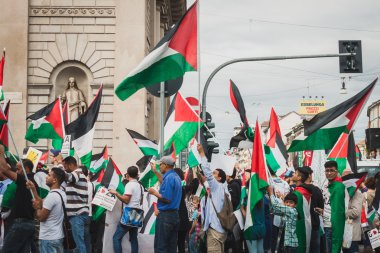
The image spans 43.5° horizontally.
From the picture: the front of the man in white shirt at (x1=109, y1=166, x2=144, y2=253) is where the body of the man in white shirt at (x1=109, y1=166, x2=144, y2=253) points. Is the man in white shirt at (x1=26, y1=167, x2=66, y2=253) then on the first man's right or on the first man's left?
on the first man's left

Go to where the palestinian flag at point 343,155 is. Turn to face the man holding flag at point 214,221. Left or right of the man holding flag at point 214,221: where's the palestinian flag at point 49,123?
right

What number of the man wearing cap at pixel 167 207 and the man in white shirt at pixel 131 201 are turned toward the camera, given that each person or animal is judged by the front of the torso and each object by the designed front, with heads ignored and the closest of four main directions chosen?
0

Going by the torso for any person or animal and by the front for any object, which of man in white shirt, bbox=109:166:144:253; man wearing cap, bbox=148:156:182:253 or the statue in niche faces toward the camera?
the statue in niche

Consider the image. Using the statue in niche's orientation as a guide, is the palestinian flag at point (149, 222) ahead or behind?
ahead

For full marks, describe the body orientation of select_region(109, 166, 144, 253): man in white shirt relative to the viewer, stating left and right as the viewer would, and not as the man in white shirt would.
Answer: facing away from the viewer and to the left of the viewer

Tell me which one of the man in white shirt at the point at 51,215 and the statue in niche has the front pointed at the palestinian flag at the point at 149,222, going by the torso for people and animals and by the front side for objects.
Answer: the statue in niche

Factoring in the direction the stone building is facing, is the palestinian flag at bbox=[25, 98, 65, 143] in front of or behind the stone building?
in front

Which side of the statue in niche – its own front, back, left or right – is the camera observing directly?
front

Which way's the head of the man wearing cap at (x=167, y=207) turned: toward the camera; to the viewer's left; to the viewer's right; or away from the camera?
to the viewer's left

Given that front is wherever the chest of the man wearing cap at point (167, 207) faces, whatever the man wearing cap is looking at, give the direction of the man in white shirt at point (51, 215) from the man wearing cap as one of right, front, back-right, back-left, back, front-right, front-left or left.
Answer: front-left

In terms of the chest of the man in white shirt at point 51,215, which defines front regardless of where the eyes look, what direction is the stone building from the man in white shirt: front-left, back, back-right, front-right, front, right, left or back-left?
right

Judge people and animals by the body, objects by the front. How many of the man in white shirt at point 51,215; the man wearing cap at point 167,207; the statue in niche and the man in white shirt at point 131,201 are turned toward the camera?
1

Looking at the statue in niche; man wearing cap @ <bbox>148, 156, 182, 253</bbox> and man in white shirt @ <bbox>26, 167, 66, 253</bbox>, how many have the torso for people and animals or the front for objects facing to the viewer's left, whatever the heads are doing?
2
